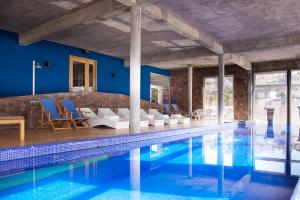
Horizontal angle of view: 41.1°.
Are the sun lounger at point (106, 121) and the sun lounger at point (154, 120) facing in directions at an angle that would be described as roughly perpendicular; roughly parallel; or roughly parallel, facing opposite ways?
roughly parallel

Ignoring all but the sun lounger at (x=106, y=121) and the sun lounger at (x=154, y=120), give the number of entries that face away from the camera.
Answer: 0

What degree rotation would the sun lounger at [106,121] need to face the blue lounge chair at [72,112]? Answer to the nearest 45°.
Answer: approximately 135° to its right

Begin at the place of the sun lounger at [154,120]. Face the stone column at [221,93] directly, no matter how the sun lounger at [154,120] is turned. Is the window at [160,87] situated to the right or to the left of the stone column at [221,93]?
left

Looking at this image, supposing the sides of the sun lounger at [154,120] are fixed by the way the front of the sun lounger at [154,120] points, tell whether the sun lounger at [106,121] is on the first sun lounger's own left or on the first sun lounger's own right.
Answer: on the first sun lounger's own right

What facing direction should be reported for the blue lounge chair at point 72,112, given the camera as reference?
facing the viewer and to the right of the viewer

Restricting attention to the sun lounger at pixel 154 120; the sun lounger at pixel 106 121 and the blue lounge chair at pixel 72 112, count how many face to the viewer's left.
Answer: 0

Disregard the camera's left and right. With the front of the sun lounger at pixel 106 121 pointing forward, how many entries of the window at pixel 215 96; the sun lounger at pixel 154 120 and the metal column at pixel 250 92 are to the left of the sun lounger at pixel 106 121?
3

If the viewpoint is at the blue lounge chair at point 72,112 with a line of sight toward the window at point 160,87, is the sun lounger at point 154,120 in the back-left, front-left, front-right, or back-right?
front-right

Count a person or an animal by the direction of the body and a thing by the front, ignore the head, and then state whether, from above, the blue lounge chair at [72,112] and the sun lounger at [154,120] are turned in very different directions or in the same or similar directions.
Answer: same or similar directions

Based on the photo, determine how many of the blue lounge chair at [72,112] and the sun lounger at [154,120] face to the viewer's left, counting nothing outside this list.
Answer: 0

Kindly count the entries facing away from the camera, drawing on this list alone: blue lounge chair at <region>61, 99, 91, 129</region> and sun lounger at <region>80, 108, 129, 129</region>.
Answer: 0

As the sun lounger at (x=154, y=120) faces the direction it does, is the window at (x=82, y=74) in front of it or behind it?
behind

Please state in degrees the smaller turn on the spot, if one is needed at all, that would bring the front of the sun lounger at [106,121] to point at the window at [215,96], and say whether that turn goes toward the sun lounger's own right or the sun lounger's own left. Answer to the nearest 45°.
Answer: approximately 90° to the sun lounger's own left
